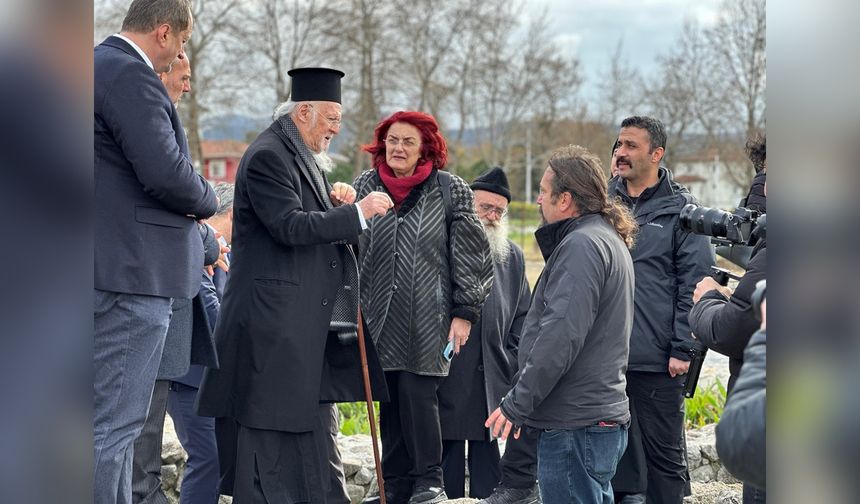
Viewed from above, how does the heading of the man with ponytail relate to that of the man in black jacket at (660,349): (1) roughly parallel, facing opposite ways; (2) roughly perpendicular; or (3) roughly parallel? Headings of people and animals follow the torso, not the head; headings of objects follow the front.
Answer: roughly perpendicular

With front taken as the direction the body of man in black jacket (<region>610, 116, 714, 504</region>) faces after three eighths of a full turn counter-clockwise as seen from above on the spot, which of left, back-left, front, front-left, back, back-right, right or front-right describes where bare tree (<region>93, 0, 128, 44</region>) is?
back-left

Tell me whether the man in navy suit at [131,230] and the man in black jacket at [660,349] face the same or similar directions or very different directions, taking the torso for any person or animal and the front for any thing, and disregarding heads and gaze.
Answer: very different directions

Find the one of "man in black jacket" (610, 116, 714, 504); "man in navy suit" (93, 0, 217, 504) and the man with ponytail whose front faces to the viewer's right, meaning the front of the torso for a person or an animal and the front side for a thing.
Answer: the man in navy suit

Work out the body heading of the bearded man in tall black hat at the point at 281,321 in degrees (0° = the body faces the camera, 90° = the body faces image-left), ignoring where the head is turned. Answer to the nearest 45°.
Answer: approximately 270°

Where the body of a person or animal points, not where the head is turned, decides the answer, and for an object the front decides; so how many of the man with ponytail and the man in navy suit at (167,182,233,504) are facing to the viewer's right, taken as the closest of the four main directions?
1

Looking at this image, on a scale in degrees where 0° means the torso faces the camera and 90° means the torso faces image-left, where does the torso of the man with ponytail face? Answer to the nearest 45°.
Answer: approximately 135°

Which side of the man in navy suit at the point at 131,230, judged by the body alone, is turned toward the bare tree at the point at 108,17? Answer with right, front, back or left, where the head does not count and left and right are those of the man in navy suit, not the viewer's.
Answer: left

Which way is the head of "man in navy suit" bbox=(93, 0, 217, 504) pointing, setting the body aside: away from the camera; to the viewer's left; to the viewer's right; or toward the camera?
to the viewer's right

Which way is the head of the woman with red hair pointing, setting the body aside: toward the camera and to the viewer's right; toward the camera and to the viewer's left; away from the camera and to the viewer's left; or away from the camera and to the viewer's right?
toward the camera and to the viewer's left

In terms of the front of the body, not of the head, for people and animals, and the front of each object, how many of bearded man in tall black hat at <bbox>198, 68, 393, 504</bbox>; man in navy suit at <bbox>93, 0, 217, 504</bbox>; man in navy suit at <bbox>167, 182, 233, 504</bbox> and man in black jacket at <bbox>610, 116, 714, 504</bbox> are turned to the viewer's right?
3

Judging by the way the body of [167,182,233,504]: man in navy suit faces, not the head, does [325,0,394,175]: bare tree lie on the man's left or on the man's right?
on the man's left

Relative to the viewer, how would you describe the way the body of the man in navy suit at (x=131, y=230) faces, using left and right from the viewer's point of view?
facing to the right of the viewer
